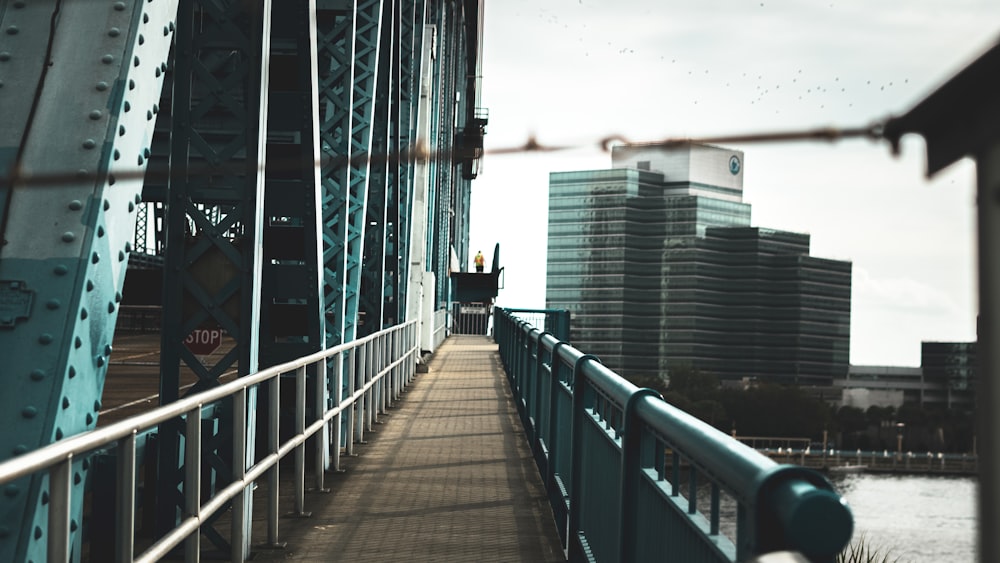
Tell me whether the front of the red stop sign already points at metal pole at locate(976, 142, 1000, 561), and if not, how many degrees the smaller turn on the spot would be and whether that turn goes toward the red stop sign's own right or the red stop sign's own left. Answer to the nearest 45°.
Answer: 0° — it already faces it

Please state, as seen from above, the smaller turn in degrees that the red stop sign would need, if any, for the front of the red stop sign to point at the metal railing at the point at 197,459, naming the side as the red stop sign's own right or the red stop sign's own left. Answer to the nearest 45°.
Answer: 0° — it already faces it

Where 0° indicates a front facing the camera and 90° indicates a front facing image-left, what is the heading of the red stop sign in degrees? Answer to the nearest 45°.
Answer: approximately 0°
